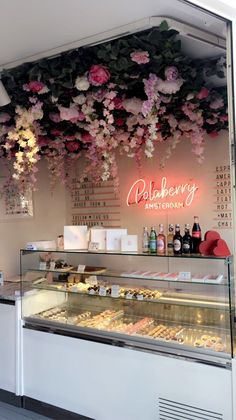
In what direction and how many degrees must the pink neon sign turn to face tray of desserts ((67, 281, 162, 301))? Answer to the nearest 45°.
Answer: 0° — it already faces it

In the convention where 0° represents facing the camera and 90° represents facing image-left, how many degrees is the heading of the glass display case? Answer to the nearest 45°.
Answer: approximately 45°

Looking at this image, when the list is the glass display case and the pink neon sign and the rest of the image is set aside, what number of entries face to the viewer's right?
0

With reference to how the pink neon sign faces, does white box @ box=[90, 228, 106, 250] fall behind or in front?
in front

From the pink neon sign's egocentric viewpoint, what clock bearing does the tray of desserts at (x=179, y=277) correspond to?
The tray of desserts is roughly at 12 o'clock from the pink neon sign.

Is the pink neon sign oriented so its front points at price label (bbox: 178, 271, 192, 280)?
yes

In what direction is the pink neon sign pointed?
toward the camera
